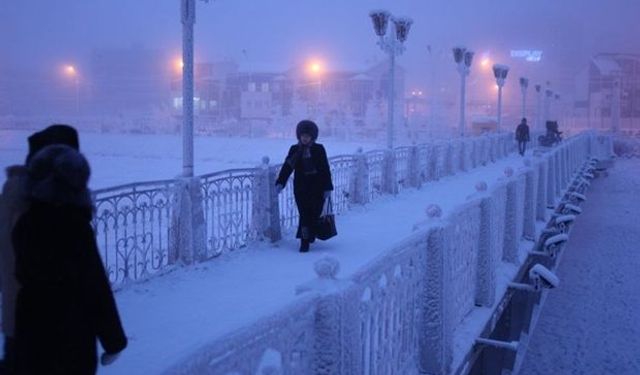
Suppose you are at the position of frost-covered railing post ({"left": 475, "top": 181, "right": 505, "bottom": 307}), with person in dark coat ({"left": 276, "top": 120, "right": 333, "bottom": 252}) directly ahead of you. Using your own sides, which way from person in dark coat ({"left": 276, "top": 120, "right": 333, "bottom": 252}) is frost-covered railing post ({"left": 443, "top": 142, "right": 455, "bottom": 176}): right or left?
right

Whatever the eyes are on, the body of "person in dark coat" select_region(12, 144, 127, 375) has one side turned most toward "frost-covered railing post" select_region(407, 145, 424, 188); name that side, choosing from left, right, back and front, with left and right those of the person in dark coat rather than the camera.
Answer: front

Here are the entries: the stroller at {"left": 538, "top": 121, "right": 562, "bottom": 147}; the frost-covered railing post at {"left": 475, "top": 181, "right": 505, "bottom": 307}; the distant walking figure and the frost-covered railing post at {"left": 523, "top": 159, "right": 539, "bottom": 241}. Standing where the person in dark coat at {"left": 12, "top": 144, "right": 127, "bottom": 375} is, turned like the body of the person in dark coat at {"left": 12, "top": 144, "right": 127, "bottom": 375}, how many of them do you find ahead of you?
4

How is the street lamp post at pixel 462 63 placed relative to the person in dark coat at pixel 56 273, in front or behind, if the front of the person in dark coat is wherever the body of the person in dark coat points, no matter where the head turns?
in front

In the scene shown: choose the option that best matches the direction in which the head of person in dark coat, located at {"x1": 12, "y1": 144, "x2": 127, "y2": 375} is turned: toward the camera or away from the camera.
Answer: away from the camera

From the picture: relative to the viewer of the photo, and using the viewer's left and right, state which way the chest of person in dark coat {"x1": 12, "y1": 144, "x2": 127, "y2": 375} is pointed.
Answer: facing away from the viewer and to the right of the viewer

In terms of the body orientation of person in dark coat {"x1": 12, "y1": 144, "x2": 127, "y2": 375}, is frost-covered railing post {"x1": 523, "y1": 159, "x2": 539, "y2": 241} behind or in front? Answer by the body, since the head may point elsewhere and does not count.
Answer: in front

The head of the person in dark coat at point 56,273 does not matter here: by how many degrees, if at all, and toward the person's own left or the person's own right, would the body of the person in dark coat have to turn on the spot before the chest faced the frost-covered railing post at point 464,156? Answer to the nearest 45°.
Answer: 0° — they already face it

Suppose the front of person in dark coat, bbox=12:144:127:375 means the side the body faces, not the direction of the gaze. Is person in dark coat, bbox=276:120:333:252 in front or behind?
in front

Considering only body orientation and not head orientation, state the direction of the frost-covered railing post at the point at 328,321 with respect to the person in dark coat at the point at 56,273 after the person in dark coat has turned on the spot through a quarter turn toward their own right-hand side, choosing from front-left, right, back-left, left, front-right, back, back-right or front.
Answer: front-left

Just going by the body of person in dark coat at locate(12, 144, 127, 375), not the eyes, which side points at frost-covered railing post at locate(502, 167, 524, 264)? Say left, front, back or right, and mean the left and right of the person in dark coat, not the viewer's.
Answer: front

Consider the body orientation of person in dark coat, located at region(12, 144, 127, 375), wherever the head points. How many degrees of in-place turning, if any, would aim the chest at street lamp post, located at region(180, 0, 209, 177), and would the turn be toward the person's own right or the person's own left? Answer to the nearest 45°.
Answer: approximately 45° to the person's own left
